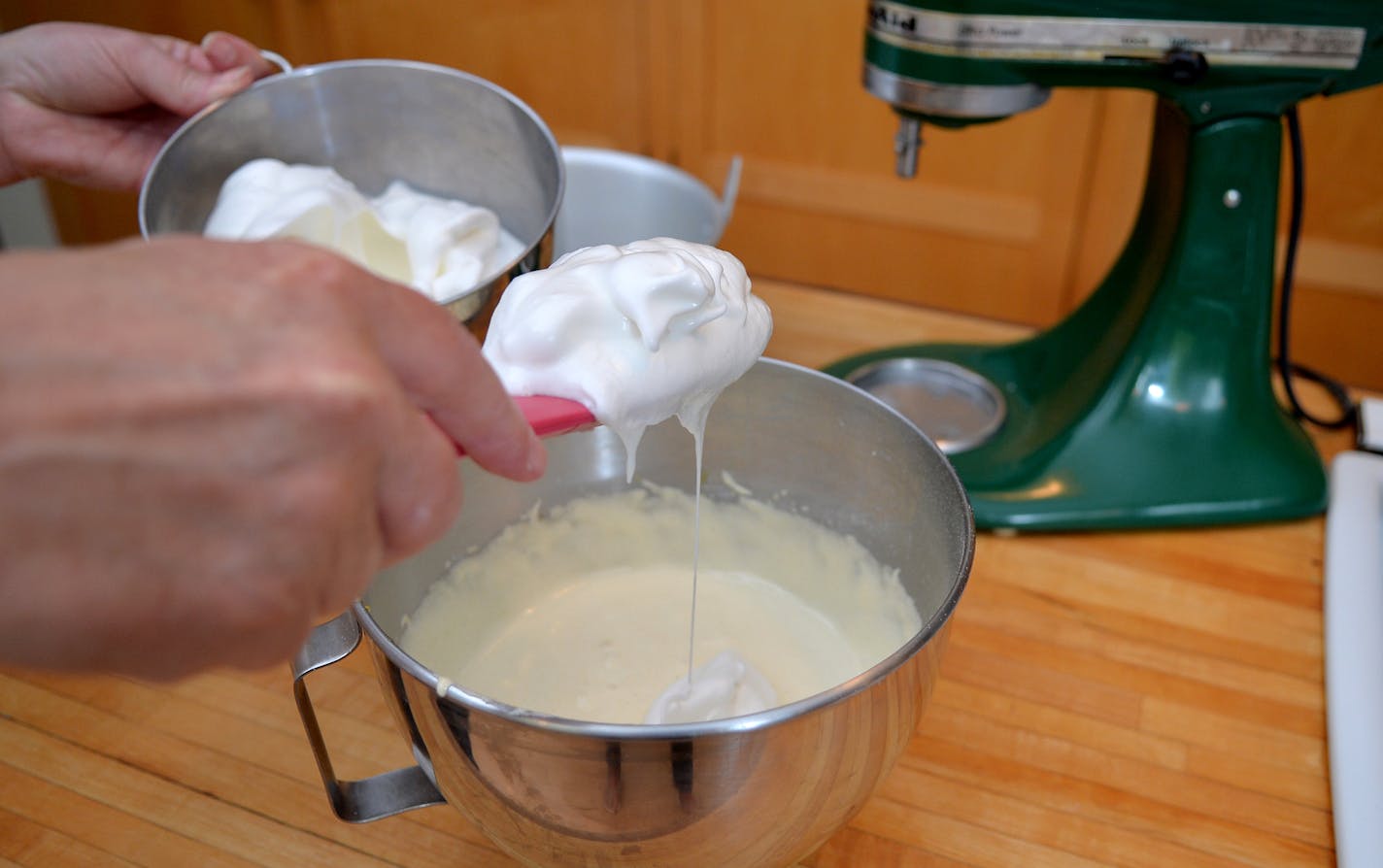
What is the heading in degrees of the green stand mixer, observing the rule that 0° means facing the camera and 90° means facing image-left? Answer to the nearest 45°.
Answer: approximately 90°
